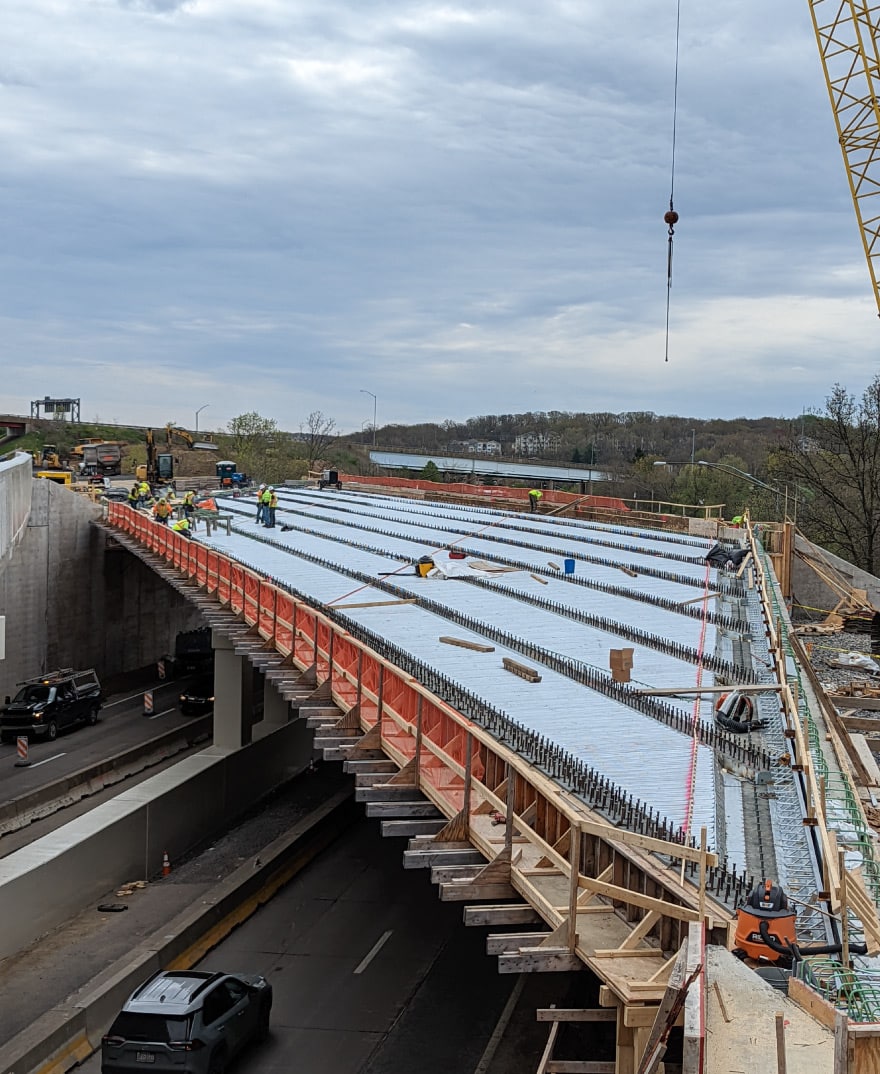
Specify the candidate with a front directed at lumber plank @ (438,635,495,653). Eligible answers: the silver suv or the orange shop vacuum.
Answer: the silver suv

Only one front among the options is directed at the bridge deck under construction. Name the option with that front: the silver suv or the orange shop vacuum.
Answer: the silver suv

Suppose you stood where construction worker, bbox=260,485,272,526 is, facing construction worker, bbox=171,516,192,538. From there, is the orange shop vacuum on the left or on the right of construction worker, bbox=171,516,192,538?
left

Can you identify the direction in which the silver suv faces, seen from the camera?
facing away from the viewer and to the right of the viewer

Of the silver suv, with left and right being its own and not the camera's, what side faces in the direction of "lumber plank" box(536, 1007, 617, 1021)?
right

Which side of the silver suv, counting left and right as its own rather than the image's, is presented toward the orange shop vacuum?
right

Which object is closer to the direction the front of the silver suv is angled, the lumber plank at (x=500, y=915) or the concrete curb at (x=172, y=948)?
the concrete curb

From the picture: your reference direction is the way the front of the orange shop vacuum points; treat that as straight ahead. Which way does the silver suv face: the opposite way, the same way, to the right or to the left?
the opposite way

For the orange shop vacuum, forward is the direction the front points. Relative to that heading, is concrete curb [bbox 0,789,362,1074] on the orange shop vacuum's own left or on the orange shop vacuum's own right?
on the orange shop vacuum's own right

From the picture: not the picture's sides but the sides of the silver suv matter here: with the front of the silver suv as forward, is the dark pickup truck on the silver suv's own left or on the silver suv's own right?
on the silver suv's own left
